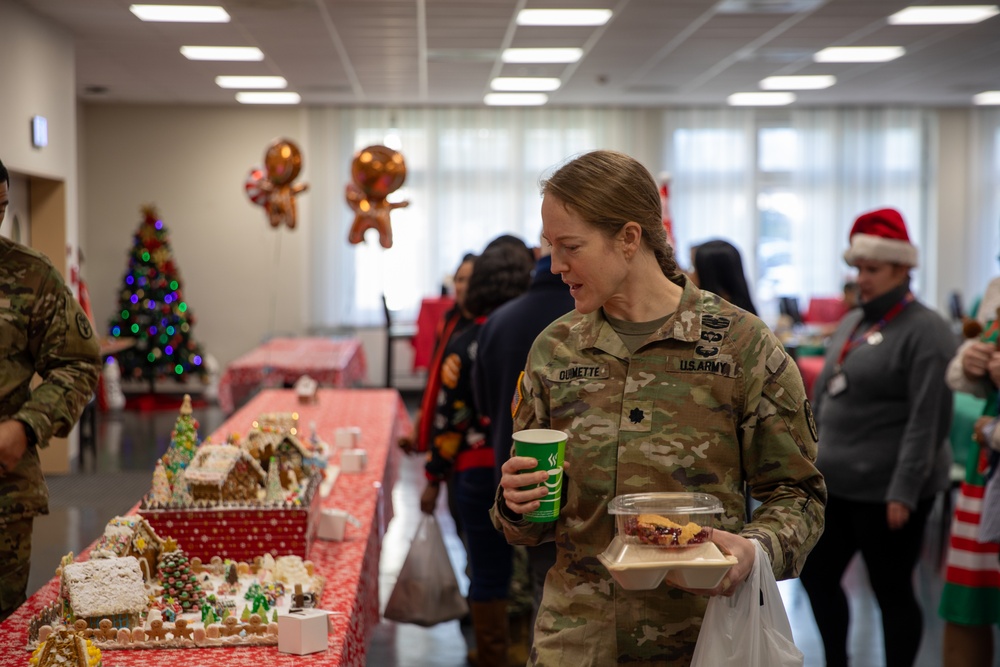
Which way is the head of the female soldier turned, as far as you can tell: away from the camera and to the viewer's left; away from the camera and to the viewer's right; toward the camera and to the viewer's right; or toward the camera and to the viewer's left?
toward the camera and to the viewer's left

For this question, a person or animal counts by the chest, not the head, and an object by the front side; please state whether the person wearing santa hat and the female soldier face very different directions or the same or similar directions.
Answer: same or similar directions

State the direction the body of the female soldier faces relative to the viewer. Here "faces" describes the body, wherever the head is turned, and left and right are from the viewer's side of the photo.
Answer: facing the viewer and to the left of the viewer

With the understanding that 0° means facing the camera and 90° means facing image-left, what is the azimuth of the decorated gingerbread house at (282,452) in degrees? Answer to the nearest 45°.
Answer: approximately 315°

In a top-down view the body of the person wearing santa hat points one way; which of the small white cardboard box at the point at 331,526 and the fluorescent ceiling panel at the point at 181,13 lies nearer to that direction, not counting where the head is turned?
the small white cardboard box

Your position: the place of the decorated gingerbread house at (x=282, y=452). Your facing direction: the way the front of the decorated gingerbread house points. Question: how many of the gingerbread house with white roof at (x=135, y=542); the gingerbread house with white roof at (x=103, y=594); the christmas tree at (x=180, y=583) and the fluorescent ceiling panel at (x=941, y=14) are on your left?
1

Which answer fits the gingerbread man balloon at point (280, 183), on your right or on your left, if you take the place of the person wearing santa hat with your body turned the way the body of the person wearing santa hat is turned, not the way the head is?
on your right

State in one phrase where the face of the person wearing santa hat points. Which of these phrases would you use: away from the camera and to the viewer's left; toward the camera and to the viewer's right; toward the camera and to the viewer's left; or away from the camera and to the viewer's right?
toward the camera and to the viewer's left

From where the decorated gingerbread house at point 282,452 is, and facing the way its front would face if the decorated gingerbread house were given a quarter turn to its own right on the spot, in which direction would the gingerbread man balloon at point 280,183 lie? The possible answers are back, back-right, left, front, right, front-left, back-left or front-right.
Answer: back-right

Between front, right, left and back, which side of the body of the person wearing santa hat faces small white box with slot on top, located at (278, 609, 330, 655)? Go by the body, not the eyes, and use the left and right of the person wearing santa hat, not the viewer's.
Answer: front

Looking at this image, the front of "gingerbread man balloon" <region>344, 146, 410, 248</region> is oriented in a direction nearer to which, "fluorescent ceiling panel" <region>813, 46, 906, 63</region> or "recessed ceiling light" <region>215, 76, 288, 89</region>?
the recessed ceiling light
